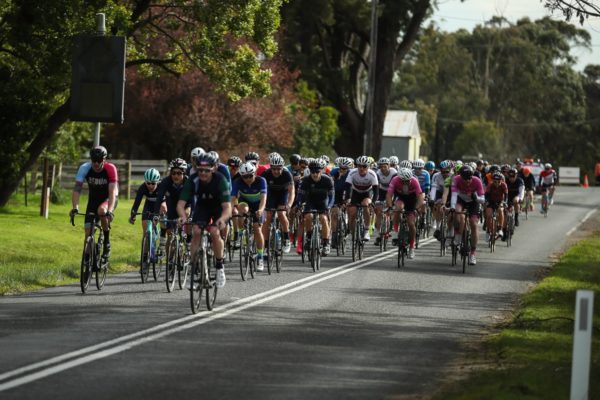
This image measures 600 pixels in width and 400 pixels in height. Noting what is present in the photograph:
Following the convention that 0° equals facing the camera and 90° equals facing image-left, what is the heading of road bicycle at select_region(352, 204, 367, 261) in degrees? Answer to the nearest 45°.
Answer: approximately 0°

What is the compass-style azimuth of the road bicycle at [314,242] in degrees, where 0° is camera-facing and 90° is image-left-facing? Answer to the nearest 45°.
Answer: approximately 0°

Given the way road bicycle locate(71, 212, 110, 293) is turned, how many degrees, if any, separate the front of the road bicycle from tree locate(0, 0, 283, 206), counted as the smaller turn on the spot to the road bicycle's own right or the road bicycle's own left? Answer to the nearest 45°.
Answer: approximately 135° to the road bicycle's own right

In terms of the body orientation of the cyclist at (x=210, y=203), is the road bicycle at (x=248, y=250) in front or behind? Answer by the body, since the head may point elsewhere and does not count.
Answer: behind

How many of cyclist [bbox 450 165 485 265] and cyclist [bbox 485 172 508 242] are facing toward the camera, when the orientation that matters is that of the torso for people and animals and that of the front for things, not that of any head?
2
